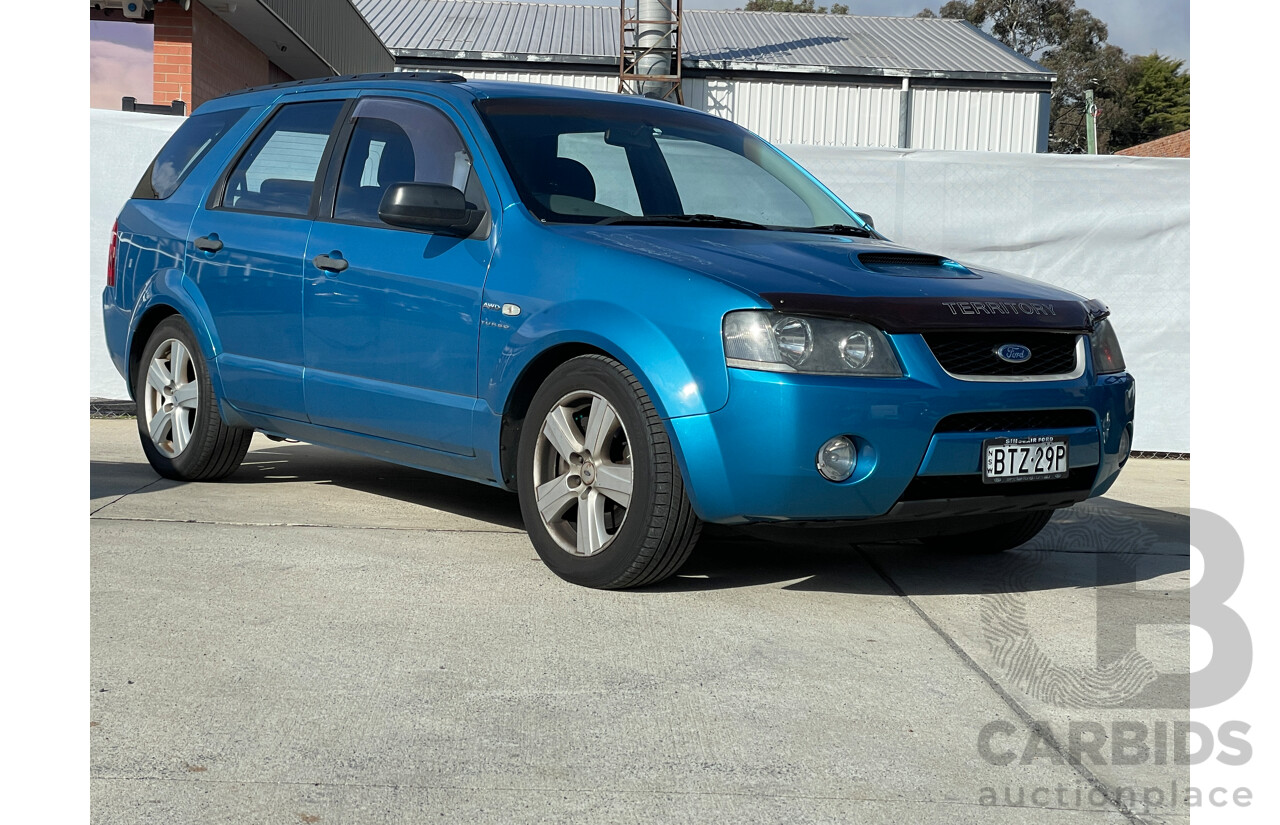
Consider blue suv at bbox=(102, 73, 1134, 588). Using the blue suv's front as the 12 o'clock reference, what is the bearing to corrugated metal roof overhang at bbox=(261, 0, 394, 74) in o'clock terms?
The corrugated metal roof overhang is roughly at 7 o'clock from the blue suv.

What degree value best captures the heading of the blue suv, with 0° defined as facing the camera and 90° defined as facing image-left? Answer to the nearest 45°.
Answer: approximately 315°

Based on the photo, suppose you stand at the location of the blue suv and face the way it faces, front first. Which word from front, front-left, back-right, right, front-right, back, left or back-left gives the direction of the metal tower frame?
back-left
